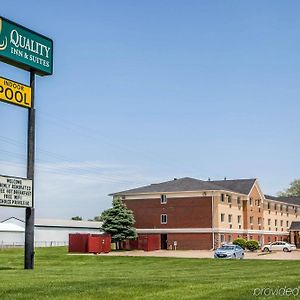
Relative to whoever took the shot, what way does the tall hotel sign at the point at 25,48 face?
facing the viewer and to the right of the viewer
